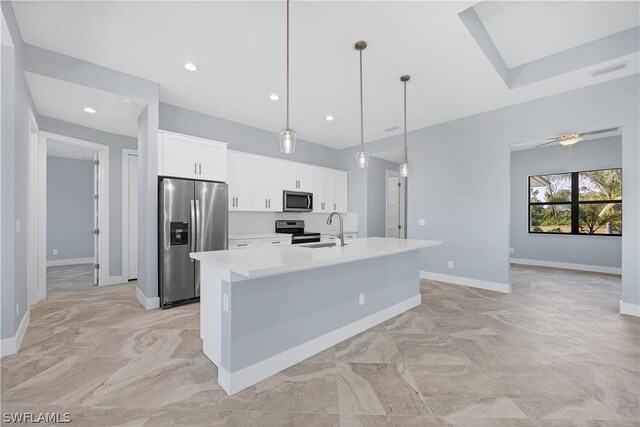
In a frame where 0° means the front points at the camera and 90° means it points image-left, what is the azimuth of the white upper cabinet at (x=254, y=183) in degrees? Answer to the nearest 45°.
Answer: approximately 315°

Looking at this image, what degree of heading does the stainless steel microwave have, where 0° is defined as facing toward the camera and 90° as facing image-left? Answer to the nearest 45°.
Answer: approximately 315°

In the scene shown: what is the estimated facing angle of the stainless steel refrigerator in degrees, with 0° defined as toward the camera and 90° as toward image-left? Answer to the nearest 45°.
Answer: approximately 315°

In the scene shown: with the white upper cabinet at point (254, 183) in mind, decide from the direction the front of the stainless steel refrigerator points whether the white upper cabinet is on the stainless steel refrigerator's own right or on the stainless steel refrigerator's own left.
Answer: on the stainless steel refrigerator's own left

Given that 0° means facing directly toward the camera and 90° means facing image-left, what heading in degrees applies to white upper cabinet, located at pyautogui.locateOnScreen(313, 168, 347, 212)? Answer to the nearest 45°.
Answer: approximately 315°

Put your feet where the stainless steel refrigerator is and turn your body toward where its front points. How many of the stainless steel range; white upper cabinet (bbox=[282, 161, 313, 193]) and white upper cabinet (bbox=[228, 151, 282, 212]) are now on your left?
3

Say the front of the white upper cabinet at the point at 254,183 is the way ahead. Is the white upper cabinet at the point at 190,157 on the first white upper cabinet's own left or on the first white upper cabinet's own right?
on the first white upper cabinet's own right

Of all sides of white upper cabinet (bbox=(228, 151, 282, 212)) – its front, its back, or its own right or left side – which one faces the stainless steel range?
left
